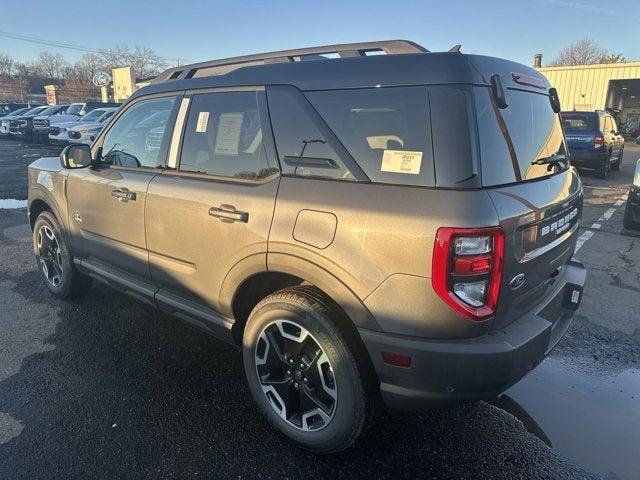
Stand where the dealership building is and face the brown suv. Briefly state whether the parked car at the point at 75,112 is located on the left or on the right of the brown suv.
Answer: right

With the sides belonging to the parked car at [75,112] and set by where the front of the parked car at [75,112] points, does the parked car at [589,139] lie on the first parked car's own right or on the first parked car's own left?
on the first parked car's own left

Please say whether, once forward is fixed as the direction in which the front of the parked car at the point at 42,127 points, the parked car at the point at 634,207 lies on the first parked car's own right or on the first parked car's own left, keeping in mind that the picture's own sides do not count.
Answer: on the first parked car's own left

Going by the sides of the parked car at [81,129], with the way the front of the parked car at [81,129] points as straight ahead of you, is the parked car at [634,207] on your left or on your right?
on your left

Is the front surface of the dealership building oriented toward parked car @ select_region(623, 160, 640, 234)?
yes

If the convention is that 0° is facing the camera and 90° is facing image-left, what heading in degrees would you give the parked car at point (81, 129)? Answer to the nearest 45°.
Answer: approximately 45°

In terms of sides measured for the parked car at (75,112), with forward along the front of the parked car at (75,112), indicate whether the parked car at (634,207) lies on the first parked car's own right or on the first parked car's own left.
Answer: on the first parked car's own left

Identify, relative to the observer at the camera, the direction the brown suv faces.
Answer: facing away from the viewer and to the left of the viewer

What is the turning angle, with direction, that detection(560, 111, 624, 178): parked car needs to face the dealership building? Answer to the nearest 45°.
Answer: approximately 45° to its left

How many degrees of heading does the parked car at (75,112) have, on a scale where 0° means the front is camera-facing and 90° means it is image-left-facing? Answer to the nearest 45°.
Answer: approximately 45°

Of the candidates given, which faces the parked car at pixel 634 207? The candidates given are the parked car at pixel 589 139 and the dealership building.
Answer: the dealership building
